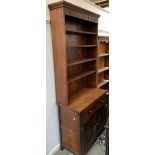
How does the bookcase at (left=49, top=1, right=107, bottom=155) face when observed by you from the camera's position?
facing the viewer and to the right of the viewer

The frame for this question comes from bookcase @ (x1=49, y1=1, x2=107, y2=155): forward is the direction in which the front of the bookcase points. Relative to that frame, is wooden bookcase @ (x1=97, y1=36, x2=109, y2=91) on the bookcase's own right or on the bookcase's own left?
on the bookcase's own left

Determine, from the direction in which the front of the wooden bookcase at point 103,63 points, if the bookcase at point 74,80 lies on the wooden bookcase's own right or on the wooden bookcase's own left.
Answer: on the wooden bookcase's own right

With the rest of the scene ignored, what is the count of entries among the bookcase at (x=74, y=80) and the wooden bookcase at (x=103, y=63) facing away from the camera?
0

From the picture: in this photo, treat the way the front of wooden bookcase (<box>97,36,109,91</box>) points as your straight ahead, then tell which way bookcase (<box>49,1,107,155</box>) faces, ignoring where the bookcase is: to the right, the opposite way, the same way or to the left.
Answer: the same way
